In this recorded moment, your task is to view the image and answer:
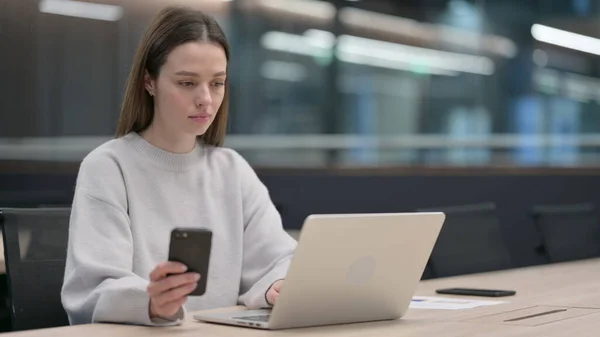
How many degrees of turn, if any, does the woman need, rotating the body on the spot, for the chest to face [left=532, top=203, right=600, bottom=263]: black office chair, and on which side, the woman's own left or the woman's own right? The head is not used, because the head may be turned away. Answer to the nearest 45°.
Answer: approximately 90° to the woman's own left

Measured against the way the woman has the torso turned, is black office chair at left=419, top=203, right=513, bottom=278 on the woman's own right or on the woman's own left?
on the woman's own left

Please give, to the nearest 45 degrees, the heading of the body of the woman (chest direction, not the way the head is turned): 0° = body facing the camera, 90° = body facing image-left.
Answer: approximately 315°

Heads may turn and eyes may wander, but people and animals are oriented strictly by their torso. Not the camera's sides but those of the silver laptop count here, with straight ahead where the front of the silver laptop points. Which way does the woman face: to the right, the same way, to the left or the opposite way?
the opposite way

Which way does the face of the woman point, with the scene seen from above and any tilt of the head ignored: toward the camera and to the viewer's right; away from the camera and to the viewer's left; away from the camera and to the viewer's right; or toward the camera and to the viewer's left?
toward the camera and to the viewer's right

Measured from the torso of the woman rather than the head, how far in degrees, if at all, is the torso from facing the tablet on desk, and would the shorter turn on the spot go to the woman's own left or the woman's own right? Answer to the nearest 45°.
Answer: approximately 45° to the woman's own left

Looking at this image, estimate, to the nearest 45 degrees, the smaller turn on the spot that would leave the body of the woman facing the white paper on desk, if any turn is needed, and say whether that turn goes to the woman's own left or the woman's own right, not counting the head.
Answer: approximately 45° to the woman's own left

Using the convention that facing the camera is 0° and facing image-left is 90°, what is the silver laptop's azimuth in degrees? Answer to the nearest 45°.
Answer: approximately 135°
